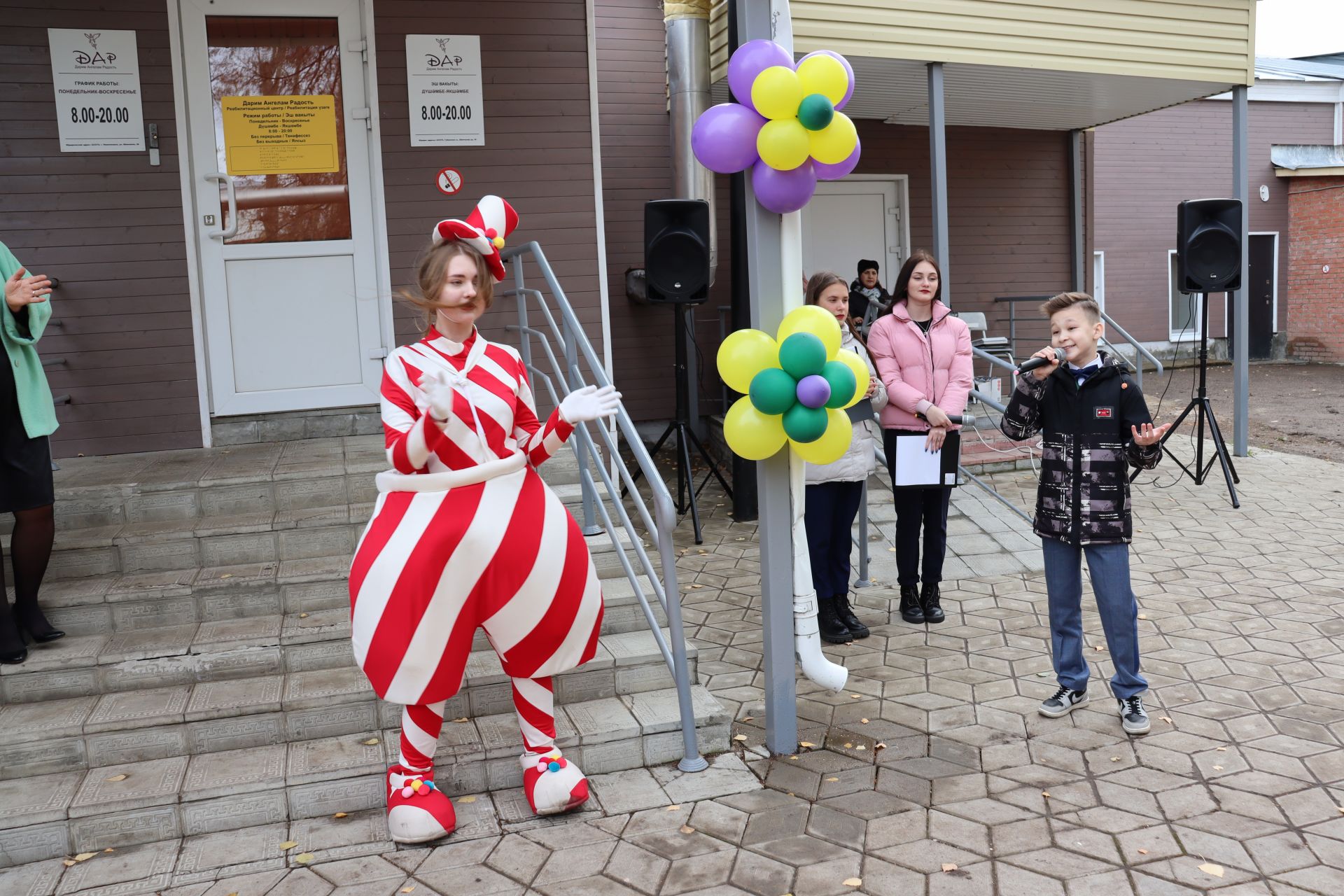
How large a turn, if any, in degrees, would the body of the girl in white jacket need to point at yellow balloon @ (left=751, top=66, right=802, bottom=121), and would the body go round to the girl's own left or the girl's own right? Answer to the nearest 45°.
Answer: approximately 45° to the girl's own right

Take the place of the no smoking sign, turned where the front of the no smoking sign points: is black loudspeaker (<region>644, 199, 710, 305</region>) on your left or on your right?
on your left

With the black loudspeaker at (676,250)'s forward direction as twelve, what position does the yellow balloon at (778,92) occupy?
The yellow balloon is roughly at 12 o'clock from the black loudspeaker.

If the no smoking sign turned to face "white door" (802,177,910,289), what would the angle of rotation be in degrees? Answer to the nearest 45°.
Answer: approximately 135° to its left

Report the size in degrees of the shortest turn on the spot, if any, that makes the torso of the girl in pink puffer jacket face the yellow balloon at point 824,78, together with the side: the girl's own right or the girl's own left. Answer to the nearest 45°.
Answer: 0° — they already face it

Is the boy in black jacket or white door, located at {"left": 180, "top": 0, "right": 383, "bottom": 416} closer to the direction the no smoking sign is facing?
the boy in black jacket

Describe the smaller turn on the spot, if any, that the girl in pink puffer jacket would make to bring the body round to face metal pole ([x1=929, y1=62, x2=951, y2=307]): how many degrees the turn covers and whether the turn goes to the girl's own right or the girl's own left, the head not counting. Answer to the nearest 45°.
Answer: approximately 180°
